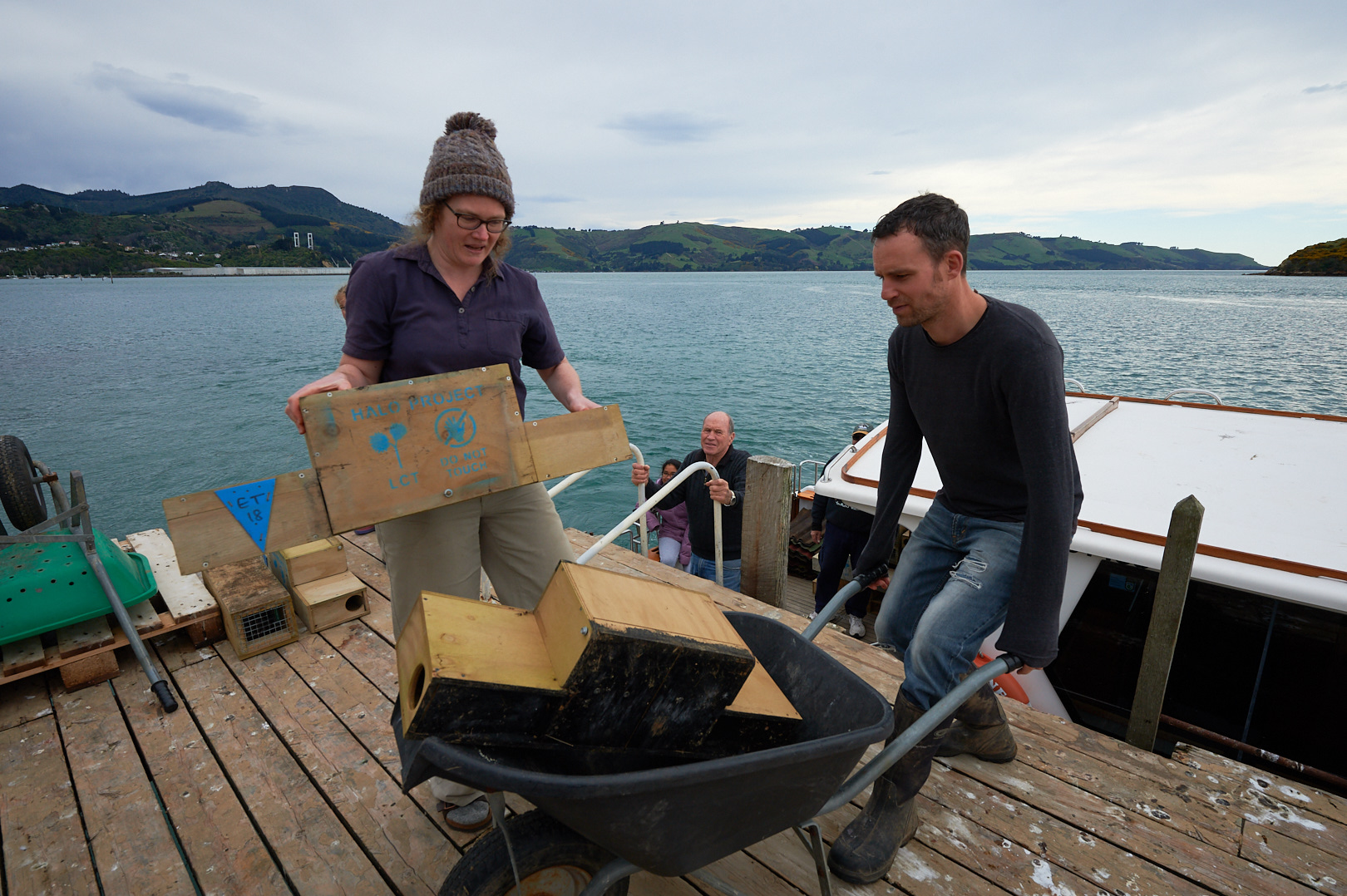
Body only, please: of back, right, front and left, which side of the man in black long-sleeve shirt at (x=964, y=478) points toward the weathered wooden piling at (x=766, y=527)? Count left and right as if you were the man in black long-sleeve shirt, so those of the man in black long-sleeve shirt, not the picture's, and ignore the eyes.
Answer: right

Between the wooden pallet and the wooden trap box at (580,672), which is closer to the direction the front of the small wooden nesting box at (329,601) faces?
the wooden trap box

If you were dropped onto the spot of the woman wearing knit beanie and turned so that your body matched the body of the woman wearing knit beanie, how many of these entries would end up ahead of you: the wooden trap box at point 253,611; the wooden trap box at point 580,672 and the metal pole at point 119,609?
1

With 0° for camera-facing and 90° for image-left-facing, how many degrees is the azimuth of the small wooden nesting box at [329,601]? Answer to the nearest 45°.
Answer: approximately 315°

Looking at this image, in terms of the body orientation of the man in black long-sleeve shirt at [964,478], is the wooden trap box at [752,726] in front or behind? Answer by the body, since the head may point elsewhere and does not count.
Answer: in front

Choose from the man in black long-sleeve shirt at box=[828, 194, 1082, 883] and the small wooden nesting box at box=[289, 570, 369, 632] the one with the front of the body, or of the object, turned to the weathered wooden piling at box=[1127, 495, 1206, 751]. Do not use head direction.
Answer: the small wooden nesting box

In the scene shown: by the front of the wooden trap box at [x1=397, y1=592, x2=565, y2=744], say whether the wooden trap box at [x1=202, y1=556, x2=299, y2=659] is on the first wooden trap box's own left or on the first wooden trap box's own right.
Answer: on the first wooden trap box's own right

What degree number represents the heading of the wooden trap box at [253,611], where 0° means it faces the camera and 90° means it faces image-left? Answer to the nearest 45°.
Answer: approximately 315°

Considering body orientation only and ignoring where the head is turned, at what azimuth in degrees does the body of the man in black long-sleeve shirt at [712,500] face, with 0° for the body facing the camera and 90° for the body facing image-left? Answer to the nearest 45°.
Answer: approximately 45°
